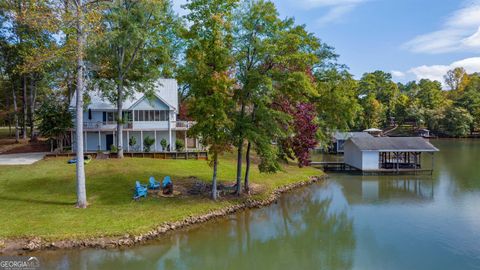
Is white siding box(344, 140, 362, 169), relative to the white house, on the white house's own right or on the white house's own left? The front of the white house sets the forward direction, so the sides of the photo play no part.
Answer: on the white house's own left

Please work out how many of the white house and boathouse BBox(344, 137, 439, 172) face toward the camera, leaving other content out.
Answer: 2

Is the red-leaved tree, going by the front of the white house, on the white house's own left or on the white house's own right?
on the white house's own left

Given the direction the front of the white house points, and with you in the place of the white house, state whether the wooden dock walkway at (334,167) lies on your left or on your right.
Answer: on your left

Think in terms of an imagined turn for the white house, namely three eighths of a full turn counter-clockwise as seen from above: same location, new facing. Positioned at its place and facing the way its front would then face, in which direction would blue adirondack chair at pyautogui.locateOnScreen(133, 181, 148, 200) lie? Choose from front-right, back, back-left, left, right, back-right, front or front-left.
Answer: back-right

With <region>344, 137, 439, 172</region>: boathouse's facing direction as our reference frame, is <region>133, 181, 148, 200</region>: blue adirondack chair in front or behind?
in front

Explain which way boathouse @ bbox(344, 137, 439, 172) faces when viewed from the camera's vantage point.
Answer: facing the viewer

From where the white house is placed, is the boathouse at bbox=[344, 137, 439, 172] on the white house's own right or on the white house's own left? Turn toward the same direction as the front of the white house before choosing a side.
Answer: on the white house's own left

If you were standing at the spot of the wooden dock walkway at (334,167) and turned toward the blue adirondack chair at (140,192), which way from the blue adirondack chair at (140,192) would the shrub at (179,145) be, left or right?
right

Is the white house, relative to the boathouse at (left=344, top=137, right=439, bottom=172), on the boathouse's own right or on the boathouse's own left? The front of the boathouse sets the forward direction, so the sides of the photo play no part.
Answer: on the boathouse's own right

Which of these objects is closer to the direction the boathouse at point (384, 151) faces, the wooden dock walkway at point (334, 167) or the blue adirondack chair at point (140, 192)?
the blue adirondack chair

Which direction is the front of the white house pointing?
toward the camera
